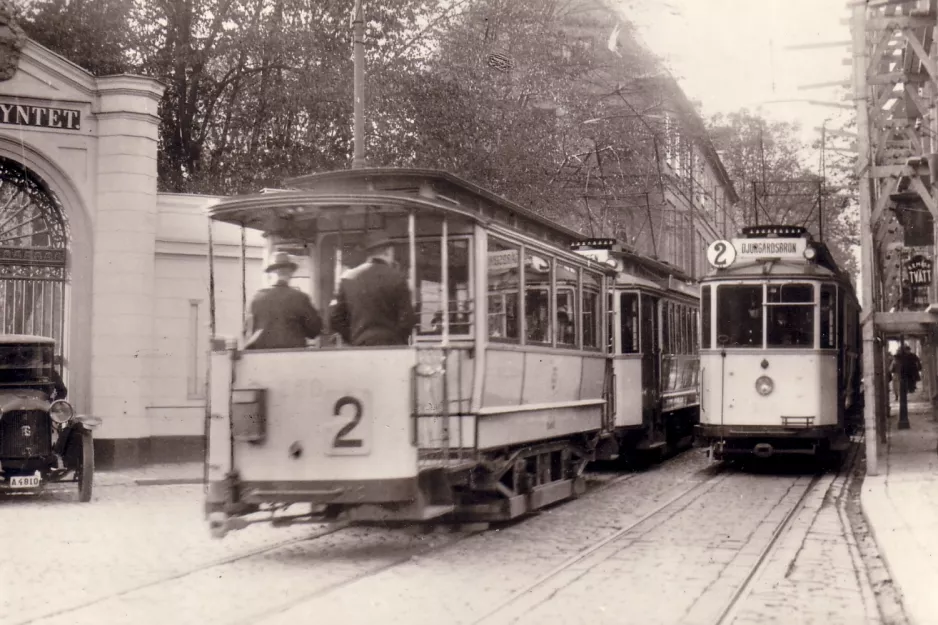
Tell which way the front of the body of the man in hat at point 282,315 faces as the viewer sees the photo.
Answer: away from the camera

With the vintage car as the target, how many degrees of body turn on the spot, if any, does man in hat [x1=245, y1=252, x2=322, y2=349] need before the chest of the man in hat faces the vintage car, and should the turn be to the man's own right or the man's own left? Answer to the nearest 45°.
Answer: approximately 45° to the man's own left

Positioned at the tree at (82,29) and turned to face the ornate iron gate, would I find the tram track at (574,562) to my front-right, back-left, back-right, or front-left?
front-left

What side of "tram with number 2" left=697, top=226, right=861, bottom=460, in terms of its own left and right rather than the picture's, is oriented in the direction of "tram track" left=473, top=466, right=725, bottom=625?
front

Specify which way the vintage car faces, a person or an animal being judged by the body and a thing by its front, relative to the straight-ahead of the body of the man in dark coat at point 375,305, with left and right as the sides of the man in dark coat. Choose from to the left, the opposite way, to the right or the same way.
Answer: the opposite way

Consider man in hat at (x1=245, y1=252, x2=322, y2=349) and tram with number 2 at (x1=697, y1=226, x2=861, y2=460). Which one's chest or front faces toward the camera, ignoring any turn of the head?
the tram with number 2

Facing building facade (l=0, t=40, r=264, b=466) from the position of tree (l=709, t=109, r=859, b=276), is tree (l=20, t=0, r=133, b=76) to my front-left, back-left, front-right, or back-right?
front-right

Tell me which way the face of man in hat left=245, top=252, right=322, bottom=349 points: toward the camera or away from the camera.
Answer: away from the camera

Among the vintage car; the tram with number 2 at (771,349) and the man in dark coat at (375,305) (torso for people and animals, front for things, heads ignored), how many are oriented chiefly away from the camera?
1

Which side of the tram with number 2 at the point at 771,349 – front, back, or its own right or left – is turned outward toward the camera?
front

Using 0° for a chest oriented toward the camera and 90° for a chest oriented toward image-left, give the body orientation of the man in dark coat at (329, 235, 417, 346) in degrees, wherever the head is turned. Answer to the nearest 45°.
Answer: approximately 180°

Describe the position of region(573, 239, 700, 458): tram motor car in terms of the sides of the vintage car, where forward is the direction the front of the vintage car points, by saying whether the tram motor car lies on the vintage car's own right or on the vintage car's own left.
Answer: on the vintage car's own left

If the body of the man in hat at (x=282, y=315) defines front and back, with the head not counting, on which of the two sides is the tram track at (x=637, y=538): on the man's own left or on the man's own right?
on the man's own right

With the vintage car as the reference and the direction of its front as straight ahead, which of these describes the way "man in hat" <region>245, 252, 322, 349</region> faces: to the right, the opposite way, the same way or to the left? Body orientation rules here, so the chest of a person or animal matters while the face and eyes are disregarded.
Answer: the opposite way
